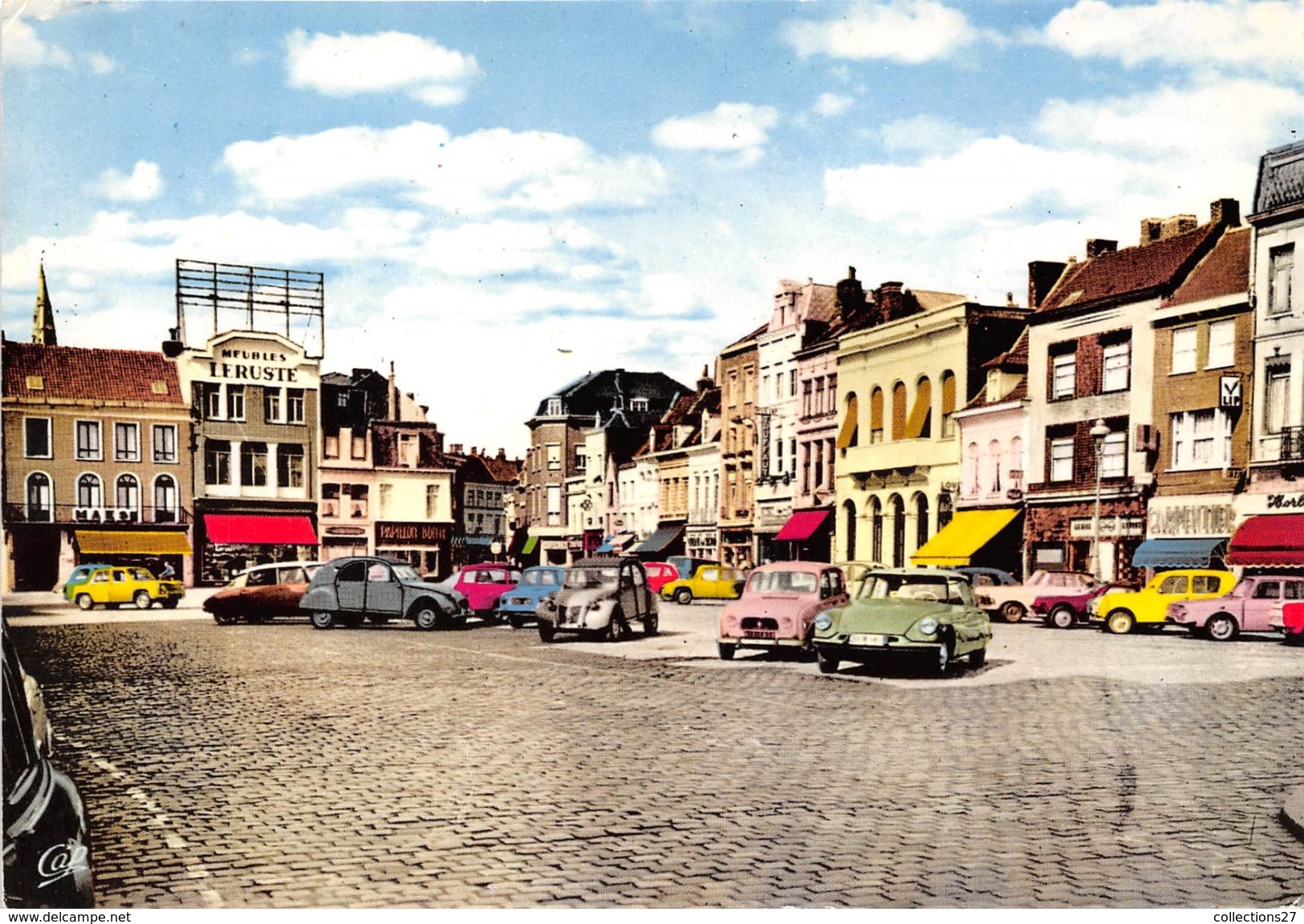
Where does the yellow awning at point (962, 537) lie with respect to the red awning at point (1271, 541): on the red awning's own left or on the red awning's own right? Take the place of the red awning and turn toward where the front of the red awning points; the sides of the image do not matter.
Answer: on the red awning's own right

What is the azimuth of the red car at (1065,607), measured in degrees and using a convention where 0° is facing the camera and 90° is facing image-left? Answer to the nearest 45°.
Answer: approximately 90°

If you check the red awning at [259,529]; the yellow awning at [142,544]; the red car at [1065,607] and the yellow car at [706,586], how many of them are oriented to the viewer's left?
2

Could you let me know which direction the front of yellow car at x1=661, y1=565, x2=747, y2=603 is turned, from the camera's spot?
facing to the left of the viewer

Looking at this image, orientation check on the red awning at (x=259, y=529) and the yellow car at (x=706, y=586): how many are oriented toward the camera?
1

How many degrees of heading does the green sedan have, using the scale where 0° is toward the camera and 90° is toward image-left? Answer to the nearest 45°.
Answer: approximately 45°

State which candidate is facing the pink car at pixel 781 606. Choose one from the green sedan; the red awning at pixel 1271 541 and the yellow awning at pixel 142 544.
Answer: the red awning

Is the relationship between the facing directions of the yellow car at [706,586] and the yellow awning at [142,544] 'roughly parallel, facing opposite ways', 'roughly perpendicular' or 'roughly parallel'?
roughly perpendicular
